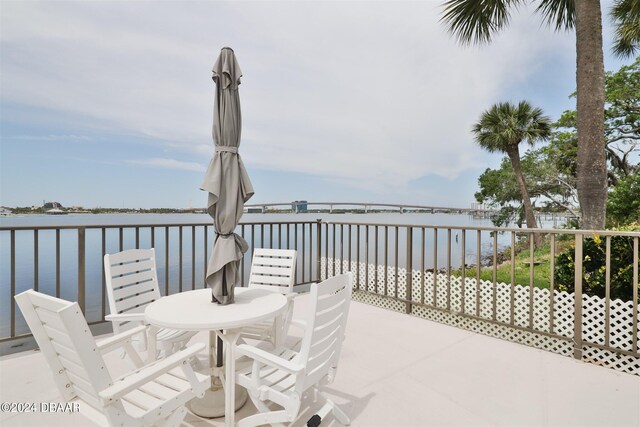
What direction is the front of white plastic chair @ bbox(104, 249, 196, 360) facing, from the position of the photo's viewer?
facing the viewer and to the right of the viewer

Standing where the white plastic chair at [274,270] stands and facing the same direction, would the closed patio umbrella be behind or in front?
in front

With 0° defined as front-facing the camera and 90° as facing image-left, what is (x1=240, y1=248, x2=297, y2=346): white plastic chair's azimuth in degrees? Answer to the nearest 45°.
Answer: approximately 45°

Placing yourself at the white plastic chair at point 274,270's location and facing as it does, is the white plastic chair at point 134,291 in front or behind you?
in front

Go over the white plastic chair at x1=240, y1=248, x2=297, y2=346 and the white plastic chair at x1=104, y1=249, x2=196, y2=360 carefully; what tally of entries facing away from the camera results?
0

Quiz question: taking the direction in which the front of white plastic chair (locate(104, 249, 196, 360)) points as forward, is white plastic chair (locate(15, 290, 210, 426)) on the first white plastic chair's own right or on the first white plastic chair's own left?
on the first white plastic chair's own right

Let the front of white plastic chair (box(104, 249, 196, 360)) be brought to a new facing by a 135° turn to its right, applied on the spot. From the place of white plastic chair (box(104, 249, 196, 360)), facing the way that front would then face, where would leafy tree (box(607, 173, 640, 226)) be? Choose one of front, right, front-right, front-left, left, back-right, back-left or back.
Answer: back

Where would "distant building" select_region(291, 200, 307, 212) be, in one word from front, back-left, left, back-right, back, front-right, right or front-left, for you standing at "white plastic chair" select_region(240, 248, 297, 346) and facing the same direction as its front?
back-right

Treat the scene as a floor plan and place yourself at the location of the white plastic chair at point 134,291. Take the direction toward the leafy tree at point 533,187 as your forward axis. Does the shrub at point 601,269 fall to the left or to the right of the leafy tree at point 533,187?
right

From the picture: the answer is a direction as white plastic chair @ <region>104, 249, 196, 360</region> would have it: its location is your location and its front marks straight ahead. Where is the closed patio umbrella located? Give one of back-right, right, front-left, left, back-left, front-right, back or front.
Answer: front

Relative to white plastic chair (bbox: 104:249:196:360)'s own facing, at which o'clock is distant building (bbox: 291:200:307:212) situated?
The distant building is roughly at 9 o'clock from the white plastic chair.
